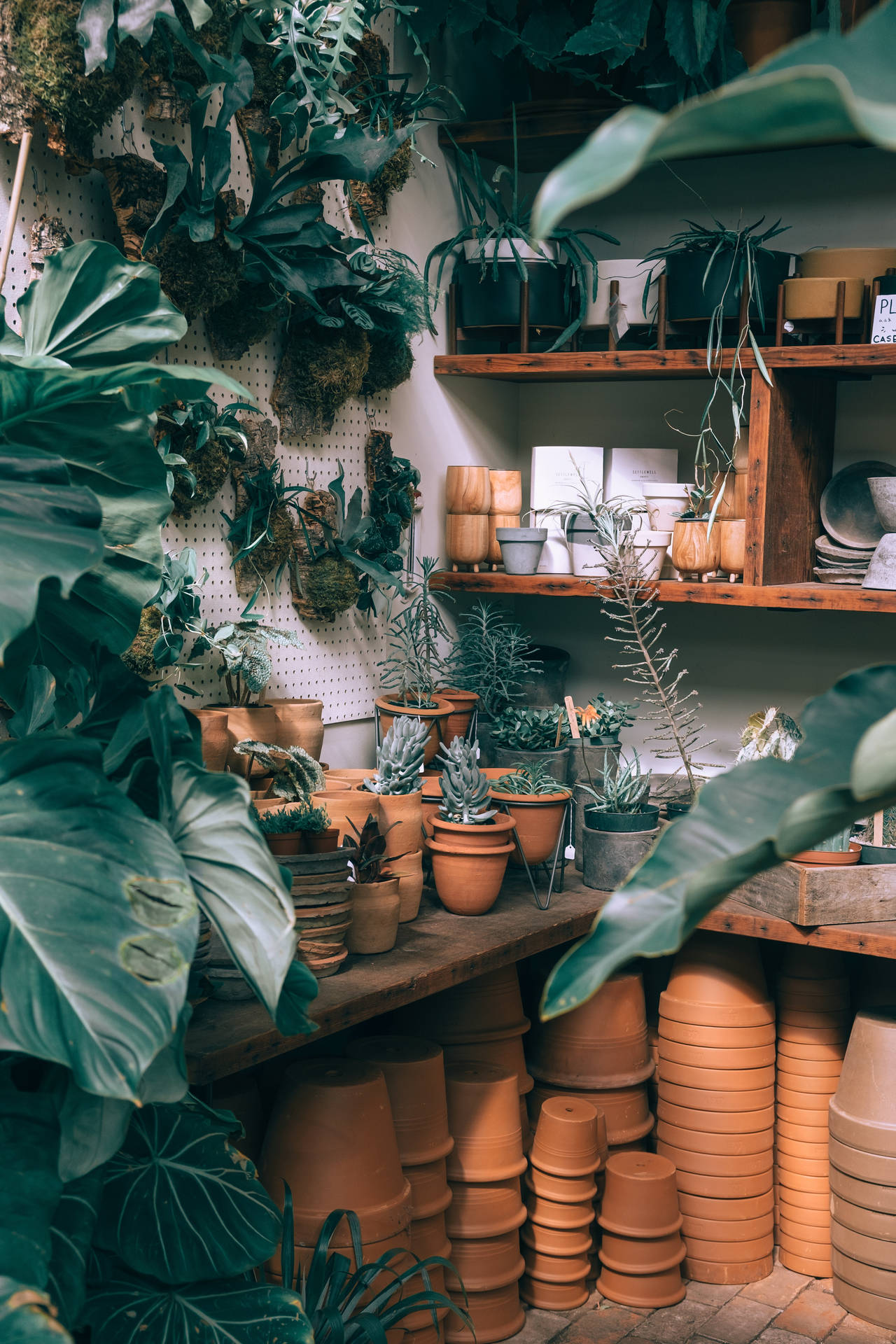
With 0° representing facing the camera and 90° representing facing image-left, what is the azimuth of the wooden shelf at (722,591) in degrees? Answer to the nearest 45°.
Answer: approximately 0°

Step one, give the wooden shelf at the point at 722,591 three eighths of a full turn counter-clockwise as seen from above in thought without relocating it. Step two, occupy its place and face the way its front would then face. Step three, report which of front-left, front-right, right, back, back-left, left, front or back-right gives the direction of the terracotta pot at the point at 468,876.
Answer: back

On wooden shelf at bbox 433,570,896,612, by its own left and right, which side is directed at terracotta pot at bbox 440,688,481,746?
right

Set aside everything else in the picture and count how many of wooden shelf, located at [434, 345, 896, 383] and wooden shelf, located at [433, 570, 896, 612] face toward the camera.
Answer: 2

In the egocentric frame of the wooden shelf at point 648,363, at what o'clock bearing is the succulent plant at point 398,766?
The succulent plant is roughly at 1 o'clock from the wooden shelf.

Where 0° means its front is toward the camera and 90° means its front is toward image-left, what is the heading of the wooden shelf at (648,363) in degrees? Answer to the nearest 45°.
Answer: approximately 0°

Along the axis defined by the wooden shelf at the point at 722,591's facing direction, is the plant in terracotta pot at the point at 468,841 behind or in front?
in front
